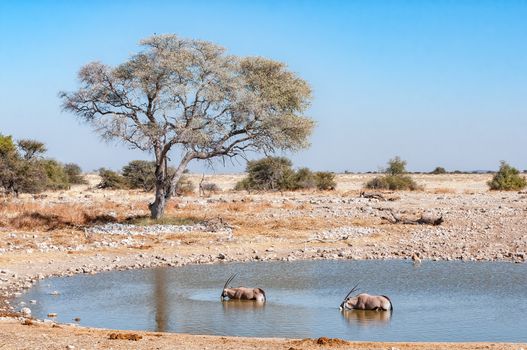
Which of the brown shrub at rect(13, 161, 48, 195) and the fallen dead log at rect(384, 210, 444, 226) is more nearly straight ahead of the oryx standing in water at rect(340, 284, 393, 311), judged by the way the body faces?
the brown shrub

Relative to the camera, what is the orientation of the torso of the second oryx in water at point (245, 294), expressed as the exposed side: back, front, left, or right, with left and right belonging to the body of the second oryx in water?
left

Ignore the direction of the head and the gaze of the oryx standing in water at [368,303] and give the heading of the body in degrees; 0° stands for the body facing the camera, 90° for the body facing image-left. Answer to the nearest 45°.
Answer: approximately 90°

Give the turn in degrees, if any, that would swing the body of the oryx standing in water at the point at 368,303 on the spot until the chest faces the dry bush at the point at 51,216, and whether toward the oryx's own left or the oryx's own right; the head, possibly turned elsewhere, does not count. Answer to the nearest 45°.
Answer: approximately 45° to the oryx's own right

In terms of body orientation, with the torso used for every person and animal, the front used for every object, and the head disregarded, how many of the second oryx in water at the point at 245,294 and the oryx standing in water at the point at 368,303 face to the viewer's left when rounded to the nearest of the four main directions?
2

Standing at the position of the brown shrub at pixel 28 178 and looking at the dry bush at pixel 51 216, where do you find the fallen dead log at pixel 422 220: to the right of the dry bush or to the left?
left

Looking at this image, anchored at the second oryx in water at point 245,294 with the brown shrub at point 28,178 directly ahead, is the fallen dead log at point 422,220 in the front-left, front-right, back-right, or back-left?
front-right

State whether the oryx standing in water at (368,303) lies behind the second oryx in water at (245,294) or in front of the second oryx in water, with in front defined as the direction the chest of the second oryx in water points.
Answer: behind

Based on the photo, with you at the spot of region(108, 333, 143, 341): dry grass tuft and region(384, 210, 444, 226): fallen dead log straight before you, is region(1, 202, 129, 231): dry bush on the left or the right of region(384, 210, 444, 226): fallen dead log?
left

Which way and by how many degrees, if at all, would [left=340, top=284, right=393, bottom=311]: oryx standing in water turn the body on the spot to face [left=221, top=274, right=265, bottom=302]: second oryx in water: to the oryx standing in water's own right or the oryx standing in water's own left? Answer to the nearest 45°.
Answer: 0° — it already faces it

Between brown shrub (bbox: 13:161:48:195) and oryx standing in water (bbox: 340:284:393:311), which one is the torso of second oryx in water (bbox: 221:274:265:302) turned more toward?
the brown shrub

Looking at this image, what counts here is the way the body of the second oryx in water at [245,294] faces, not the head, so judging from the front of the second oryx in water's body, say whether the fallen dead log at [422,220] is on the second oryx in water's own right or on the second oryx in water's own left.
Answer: on the second oryx in water's own right

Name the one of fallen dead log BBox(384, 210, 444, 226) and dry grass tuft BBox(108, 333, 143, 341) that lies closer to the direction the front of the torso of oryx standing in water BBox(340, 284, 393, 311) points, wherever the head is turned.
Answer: the dry grass tuft
